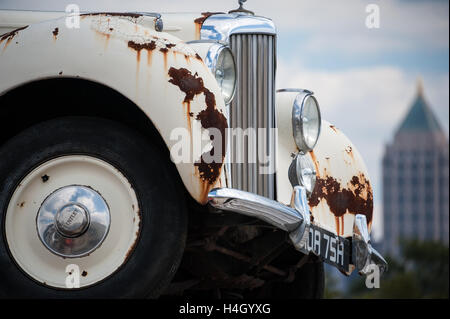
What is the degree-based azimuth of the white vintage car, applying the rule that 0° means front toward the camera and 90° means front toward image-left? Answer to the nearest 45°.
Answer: approximately 315°
